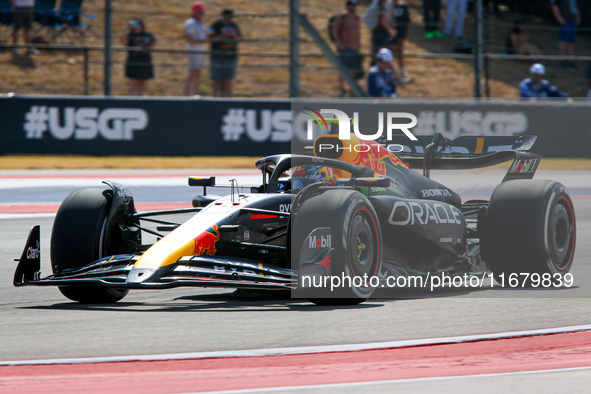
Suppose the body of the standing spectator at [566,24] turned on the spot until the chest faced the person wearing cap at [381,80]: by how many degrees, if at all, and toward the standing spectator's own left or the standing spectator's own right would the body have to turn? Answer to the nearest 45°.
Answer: approximately 45° to the standing spectator's own right

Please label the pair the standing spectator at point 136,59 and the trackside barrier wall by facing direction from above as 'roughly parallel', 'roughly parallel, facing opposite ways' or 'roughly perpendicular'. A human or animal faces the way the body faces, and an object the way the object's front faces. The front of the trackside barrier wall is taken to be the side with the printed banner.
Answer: roughly parallel

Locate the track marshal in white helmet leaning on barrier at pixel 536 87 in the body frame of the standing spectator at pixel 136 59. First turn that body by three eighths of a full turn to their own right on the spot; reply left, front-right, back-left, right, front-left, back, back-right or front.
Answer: back-right

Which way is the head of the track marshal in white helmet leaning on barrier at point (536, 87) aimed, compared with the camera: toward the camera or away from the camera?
toward the camera

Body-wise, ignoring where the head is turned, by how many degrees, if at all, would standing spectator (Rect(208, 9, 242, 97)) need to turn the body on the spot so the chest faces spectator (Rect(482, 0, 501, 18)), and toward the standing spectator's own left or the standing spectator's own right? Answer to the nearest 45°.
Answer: approximately 90° to the standing spectator's own left

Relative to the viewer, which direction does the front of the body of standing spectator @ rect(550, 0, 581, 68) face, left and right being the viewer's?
facing the viewer

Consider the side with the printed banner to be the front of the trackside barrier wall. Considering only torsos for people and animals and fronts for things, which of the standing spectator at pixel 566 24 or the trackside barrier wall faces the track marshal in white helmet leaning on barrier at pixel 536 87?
the standing spectator

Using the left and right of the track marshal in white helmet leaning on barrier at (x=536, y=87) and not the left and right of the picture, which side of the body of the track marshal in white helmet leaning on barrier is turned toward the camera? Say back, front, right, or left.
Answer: front

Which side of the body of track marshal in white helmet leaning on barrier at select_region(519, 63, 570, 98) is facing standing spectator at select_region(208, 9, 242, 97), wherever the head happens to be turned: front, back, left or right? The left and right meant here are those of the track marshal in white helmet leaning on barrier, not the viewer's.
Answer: right

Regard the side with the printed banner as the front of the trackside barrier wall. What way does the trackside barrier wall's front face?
toward the camera

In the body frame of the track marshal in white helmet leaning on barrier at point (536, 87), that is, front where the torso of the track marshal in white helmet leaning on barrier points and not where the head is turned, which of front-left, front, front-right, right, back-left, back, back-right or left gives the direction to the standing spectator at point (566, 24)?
back
